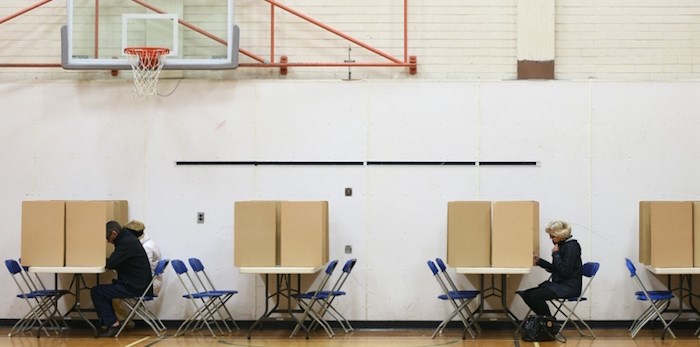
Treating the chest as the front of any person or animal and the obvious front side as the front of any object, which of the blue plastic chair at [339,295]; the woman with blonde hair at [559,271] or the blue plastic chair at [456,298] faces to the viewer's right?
the blue plastic chair at [456,298]

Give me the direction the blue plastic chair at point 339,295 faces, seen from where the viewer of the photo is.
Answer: facing to the left of the viewer

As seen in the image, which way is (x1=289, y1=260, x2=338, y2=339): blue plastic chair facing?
to the viewer's left

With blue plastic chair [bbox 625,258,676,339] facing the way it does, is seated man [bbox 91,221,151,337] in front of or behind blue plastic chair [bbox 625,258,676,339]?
behind

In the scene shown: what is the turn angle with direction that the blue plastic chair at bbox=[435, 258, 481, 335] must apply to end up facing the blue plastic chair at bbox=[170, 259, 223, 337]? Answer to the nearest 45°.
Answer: approximately 180°

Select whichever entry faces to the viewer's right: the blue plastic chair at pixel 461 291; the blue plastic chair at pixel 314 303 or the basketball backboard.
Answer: the blue plastic chair at pixel 461 291

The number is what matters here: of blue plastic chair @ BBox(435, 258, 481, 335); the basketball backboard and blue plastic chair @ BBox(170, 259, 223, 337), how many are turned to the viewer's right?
2

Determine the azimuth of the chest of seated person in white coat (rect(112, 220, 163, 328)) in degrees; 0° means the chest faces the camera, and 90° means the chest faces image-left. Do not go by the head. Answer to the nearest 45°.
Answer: approximately 90°

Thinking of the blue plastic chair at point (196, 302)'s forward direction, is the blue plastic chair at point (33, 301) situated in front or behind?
behind

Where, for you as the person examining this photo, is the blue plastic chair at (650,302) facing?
facing to the right of the viewer

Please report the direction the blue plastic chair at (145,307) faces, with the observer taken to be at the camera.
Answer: facing to the left of the viewer

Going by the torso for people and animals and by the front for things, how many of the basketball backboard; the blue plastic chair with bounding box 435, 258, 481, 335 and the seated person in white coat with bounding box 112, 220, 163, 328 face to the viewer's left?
1

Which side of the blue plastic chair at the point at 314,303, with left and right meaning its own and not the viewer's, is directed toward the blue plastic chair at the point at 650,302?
back

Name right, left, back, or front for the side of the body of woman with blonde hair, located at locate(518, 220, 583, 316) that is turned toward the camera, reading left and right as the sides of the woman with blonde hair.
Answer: left

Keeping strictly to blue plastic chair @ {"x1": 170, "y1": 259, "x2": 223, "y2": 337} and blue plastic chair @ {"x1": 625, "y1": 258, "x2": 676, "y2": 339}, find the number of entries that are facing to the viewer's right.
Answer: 2

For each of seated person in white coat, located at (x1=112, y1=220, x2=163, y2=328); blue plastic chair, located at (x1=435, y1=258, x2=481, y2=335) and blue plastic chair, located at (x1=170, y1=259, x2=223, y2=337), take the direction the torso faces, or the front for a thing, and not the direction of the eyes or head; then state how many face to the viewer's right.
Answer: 2

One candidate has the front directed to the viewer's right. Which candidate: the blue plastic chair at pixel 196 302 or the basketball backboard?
the blue plastic chair

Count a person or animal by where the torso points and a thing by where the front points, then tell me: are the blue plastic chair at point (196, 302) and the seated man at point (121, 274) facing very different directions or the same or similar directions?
very different directions

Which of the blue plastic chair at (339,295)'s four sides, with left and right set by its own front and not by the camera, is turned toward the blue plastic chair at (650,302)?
back

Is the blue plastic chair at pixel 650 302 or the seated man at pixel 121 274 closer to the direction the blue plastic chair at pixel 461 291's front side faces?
the blue plastic chair

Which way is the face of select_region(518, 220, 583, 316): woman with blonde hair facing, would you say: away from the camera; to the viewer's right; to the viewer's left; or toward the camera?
to the viewer's left

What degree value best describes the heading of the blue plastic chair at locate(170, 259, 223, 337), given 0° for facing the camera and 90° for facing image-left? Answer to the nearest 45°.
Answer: approximately 270°
